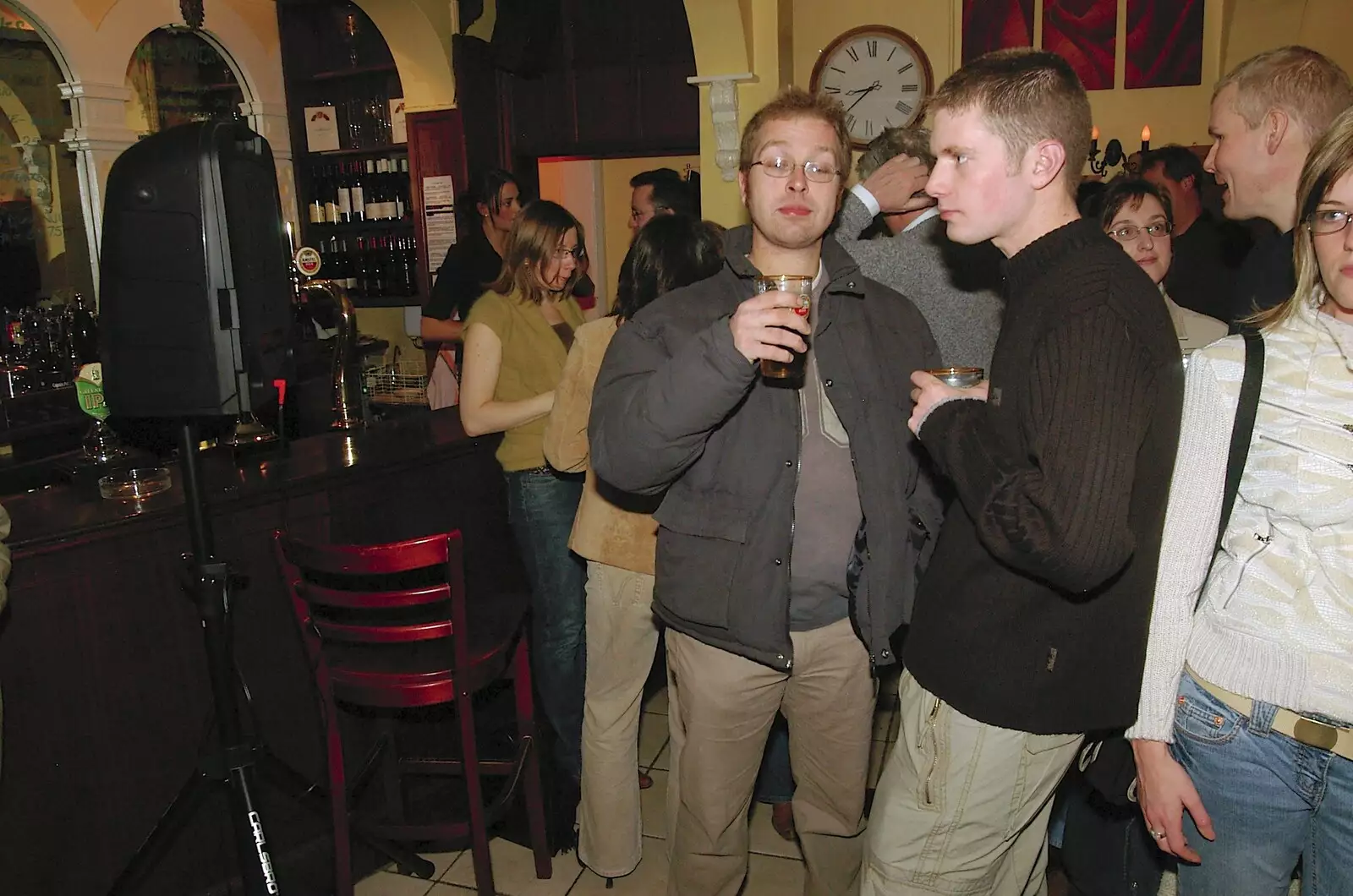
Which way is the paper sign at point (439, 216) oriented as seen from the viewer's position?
toward the camera

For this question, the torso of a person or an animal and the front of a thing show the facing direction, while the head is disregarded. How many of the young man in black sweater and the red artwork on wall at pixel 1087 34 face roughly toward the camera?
1

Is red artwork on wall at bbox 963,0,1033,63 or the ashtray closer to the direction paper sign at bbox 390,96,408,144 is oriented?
the ashtray

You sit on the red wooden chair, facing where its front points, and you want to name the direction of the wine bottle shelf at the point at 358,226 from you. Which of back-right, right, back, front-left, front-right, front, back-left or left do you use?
front-left

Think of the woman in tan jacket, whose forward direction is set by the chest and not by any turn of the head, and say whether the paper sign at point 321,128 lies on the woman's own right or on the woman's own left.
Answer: on the woman's own left

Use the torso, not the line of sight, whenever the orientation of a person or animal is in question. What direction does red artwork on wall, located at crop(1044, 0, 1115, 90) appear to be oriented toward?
toward the camera

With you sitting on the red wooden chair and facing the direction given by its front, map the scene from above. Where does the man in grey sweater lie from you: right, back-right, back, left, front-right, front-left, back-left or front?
front-right

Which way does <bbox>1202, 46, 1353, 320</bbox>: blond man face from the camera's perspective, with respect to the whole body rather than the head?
to the viewer's left

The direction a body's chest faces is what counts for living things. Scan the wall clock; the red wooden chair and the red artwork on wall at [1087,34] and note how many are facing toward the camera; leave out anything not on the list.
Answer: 2

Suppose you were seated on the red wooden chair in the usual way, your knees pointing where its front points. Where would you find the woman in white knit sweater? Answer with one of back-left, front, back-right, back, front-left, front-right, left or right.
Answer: right

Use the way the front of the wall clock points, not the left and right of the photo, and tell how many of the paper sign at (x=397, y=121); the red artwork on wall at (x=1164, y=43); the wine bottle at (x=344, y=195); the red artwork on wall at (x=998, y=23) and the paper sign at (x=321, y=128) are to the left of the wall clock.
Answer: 2

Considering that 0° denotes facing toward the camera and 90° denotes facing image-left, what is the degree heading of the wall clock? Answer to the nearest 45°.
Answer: approximately 0°

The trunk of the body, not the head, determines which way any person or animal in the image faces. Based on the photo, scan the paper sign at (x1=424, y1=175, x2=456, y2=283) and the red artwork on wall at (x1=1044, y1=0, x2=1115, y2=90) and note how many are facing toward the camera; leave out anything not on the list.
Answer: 2
